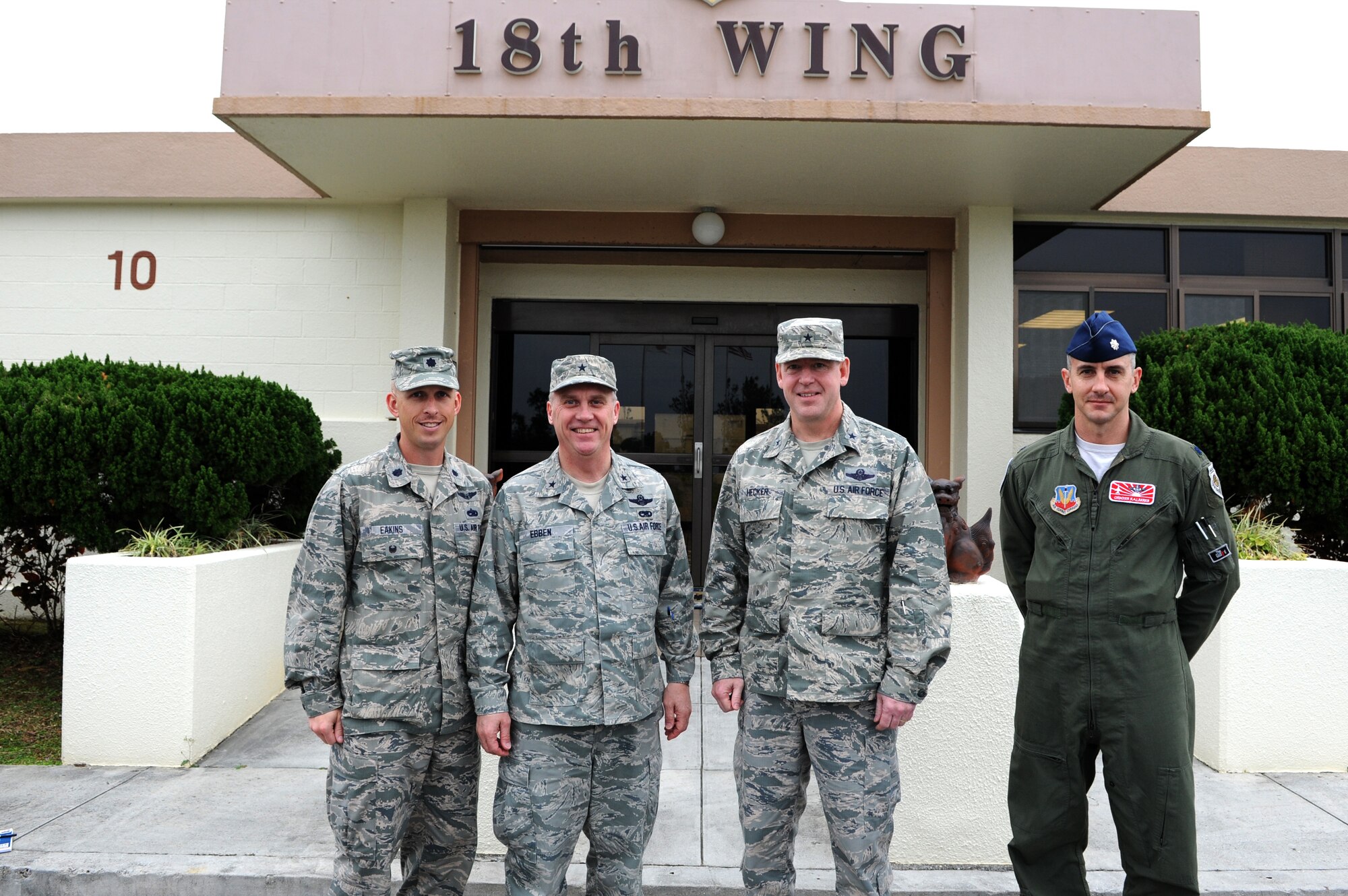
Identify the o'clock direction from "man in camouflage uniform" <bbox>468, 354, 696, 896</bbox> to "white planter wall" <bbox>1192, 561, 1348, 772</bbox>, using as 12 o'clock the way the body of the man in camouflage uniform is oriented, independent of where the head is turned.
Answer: The white planter wall is roughly at 8 o'clock from the man in camouflage uniform.

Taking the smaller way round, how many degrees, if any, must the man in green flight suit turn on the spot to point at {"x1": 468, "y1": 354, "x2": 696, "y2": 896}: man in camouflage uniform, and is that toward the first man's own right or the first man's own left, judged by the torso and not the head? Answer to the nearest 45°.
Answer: approximately 45° to the first man's own right

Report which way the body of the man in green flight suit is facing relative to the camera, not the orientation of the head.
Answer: toward the camera

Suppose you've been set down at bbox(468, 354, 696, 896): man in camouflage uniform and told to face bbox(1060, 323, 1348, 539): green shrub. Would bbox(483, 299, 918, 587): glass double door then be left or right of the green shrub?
left

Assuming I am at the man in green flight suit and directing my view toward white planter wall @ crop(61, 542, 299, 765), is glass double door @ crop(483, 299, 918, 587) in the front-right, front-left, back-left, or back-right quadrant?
front-right

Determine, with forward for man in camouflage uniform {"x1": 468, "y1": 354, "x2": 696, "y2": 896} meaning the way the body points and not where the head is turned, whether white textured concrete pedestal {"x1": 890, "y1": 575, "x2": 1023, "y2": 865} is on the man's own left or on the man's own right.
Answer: on the man's own left

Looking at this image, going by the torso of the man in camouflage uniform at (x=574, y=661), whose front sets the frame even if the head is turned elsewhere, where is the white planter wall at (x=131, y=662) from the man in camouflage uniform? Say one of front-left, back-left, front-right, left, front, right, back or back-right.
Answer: back-right

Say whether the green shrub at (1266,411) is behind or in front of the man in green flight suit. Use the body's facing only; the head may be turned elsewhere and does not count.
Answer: behind

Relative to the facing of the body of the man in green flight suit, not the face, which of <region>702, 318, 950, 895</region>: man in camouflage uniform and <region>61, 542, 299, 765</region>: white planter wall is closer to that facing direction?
the man in camouflage uniform

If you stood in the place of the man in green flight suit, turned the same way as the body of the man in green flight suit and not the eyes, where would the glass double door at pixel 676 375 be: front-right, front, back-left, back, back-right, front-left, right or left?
back-right

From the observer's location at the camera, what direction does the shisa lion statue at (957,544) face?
facing the viewer and to the left of the viewer

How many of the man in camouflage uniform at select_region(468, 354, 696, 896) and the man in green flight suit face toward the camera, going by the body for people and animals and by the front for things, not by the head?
2

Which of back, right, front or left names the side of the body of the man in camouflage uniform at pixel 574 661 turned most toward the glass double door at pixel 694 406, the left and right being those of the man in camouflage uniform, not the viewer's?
back

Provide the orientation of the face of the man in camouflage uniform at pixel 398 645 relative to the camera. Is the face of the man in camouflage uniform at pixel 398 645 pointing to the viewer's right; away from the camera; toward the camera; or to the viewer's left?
toward the camera

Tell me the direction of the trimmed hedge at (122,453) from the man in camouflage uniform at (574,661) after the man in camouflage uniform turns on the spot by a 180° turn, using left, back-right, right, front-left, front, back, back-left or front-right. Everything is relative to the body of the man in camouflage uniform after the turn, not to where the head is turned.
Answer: front-left
